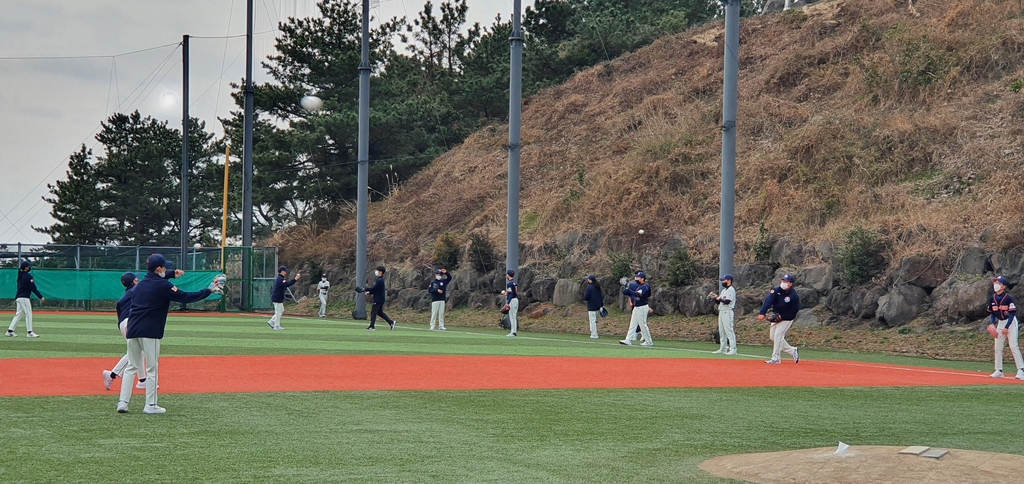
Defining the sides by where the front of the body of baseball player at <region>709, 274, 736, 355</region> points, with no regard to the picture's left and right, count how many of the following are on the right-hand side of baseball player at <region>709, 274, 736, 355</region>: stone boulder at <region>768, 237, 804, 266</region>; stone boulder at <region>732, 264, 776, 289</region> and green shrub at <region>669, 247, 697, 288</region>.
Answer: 3

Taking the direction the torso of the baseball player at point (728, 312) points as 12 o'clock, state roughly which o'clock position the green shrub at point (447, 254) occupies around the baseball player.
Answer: The green shrub is roughly at 2 o'clock from the baseball player.

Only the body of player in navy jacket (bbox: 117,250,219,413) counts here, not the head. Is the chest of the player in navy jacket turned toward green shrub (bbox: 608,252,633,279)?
yes

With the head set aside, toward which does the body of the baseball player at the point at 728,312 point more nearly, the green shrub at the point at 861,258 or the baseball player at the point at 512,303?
the baseball player

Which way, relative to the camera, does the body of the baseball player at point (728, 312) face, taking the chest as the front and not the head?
to the viewer's left

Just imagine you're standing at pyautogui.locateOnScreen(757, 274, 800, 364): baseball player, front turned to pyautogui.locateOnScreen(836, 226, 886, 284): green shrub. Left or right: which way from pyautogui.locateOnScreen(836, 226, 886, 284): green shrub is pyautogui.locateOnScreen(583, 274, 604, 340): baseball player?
left

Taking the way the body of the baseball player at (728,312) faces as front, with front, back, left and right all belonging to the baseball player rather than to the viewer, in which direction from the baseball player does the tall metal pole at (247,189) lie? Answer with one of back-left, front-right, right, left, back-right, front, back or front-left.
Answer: front-right

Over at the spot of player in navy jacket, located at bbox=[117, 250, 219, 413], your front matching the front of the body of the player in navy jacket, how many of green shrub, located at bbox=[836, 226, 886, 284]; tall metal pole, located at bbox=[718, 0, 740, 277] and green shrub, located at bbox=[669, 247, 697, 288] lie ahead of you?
3

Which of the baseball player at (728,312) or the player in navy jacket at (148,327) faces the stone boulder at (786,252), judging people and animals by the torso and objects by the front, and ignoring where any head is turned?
the player in navy jacket

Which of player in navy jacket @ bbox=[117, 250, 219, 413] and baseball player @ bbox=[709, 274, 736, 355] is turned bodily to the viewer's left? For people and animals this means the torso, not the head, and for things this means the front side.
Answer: the baseball player

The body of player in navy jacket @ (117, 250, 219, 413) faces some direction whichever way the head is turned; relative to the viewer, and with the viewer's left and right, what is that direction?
facing away from the viewer and to the right of the viewer
